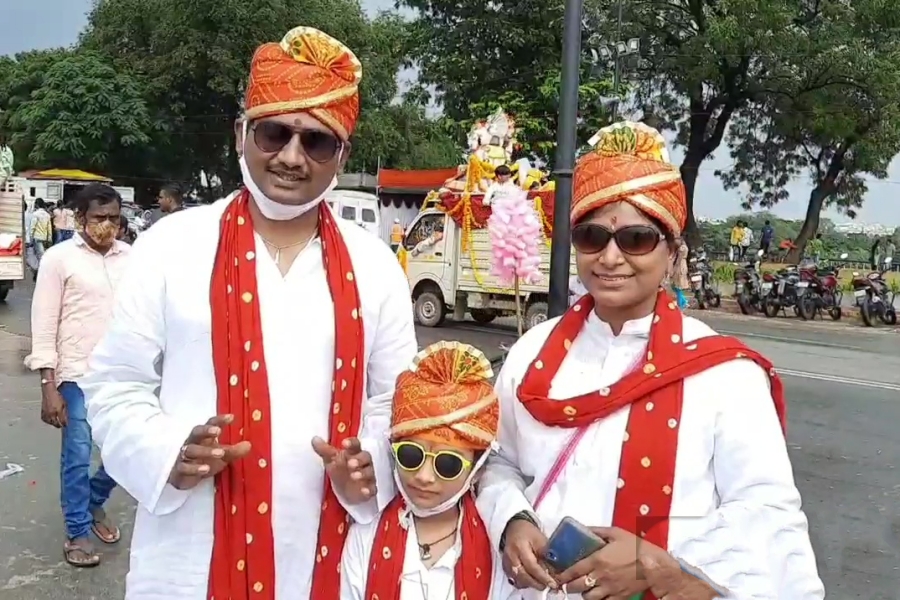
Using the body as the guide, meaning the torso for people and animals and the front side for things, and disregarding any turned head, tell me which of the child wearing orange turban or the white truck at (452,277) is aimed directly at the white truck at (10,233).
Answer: the white truck at (452,277)

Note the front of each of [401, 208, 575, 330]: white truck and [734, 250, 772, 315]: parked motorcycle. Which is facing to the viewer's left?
the white truck

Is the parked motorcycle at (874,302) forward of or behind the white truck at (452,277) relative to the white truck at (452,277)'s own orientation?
behind

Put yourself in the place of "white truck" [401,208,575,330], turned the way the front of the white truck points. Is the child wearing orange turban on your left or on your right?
on your left

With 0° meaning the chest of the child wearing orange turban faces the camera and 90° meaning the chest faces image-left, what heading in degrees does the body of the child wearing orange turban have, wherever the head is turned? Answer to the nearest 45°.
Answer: approximately 0°
